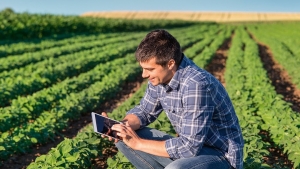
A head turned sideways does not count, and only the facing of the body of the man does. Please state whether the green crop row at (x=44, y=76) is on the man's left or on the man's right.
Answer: on the man's right

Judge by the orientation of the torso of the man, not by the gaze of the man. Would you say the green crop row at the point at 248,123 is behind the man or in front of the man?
behind

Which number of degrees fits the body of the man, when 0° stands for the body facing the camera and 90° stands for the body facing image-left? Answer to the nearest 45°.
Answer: approximately 45°

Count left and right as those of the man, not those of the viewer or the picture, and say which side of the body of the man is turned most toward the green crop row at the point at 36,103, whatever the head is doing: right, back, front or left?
right

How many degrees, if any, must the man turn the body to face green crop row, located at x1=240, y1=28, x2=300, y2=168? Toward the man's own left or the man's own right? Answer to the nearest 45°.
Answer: approximately 180°
